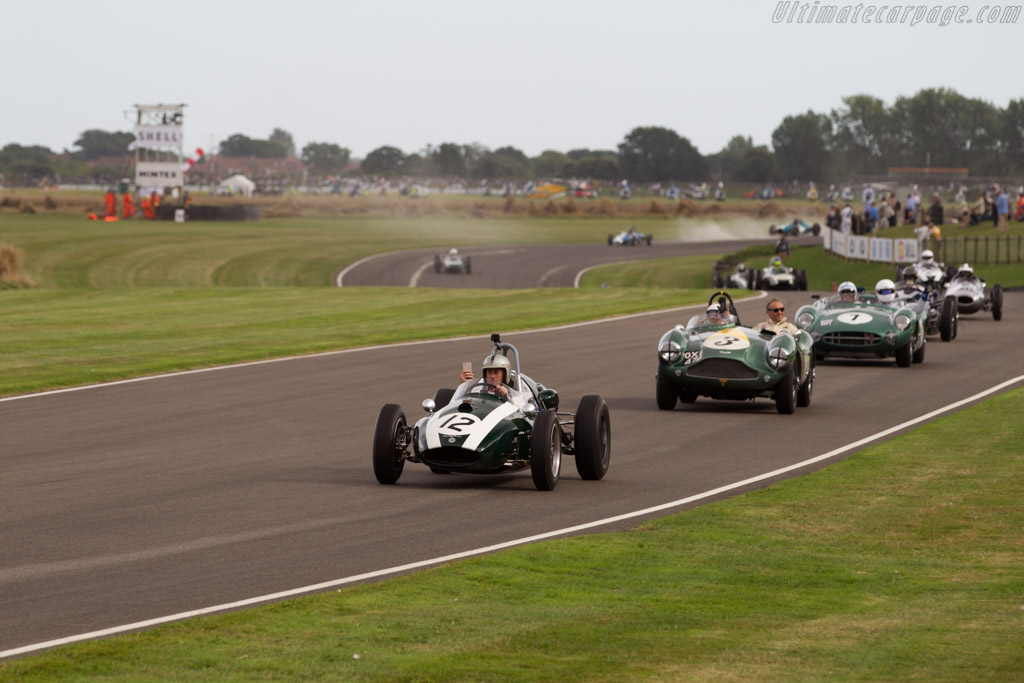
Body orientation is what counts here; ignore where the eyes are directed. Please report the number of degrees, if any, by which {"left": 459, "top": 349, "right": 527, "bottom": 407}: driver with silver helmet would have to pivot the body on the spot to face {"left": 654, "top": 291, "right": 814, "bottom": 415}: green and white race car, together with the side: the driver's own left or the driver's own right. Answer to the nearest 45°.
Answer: approximately 180°

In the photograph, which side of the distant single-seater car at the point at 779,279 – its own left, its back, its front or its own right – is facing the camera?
front

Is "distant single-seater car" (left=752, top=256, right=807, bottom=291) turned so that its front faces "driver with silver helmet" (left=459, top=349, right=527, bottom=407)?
yes

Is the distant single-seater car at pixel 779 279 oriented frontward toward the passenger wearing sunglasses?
yes

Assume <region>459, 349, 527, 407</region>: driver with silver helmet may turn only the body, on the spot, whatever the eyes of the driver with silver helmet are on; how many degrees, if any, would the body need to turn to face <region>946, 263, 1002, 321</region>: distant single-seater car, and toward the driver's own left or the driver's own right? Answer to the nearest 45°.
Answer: approximately 180°

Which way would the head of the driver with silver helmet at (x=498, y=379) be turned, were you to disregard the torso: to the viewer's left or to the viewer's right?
to the viewer's left

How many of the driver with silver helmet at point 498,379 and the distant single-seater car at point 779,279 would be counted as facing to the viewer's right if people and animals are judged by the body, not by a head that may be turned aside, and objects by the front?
0

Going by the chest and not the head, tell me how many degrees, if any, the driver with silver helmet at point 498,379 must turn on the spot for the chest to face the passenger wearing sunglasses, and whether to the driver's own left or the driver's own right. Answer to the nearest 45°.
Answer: approximately 180°

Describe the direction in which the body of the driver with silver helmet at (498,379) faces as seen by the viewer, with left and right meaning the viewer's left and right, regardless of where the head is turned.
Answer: facing the viewer and to the left of the viewer

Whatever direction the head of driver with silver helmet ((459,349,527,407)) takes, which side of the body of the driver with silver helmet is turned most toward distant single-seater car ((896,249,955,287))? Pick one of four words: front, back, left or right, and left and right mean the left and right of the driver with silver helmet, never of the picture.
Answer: back

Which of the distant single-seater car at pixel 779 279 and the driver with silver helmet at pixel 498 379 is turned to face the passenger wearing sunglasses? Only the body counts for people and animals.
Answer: the distant single-seater car

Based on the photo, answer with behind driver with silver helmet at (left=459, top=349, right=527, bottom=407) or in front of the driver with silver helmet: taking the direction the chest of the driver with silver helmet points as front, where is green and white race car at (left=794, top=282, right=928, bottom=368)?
behind

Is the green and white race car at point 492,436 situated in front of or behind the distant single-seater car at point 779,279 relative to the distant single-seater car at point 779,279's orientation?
in front

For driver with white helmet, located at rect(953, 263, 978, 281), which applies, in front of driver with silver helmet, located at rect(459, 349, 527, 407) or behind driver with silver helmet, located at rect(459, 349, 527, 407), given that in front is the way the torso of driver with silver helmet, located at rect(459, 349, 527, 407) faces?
behind
